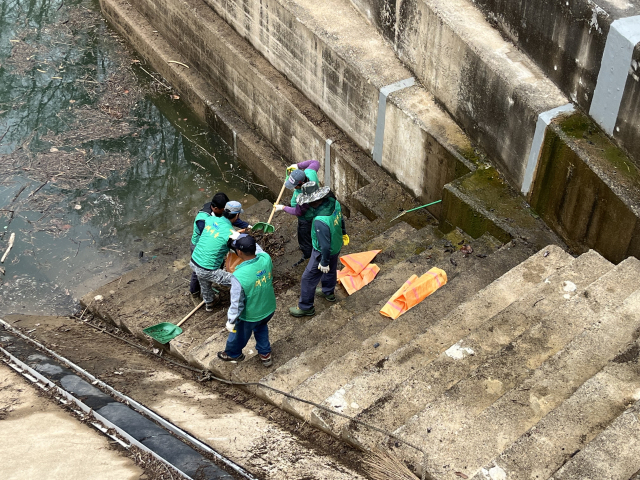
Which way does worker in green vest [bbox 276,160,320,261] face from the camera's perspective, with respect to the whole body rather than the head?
to the viewer's left

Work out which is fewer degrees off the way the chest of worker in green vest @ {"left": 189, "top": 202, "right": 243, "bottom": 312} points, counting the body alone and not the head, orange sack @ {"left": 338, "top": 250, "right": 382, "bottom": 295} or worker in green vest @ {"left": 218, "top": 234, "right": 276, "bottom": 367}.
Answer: the orange sack

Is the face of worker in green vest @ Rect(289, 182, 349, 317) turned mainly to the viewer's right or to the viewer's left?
to the viewer's left

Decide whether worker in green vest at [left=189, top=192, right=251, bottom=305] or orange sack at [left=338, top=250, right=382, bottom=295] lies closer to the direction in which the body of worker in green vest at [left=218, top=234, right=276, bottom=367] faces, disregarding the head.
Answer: the worker in green vest

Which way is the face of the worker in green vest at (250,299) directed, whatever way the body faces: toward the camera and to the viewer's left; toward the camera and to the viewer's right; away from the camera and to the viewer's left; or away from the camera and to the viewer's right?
away from the camera and to the viewer's left

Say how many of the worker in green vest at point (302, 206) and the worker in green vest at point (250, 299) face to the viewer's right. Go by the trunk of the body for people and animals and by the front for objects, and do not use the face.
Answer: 0

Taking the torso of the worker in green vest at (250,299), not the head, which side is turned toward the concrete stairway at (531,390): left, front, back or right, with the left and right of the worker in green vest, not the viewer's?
back

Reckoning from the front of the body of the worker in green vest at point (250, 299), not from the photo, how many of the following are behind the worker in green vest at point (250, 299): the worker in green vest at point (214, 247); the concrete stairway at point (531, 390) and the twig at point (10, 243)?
1

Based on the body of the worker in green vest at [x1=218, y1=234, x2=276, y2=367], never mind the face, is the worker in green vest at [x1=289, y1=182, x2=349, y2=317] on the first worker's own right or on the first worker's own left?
on the first worker's own right

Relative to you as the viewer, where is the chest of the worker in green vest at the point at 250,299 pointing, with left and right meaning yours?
facing away from the viewer and to the left of the viewer

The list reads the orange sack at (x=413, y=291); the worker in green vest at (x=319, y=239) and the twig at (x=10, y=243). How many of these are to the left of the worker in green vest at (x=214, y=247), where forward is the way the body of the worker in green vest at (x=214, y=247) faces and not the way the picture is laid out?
1
